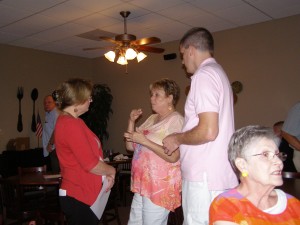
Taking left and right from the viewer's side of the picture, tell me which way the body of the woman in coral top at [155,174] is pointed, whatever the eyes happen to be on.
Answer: facing the viewer and to the left of the viewer

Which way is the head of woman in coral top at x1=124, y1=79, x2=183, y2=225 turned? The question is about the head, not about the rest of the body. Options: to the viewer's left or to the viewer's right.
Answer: to the viewer's left

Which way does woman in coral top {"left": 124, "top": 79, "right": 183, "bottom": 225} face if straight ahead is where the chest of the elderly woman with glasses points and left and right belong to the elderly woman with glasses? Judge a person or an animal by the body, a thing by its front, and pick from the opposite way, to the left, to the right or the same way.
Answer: to the right

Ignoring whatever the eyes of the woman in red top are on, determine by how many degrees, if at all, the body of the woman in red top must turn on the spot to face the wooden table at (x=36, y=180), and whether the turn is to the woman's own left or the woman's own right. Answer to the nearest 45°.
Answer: approximately 90° to the woman's own left

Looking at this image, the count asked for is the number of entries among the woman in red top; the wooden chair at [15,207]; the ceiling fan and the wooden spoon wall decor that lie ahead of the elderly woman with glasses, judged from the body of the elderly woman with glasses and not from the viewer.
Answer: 0

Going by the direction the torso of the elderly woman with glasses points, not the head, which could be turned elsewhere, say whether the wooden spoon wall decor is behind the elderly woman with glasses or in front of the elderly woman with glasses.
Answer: behind

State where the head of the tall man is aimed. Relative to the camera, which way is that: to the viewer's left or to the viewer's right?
to the viewer's left

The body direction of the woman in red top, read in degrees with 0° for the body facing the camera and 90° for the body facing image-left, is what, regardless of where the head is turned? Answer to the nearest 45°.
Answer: approximately 270°

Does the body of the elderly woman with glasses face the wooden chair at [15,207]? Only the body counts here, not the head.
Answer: no

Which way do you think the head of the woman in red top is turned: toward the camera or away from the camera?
away from the camera

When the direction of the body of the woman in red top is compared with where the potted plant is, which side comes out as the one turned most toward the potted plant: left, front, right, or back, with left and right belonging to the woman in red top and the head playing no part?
left

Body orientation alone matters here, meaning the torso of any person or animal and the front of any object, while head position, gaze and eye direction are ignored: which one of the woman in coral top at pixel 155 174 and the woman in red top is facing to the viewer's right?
the woman in red top
